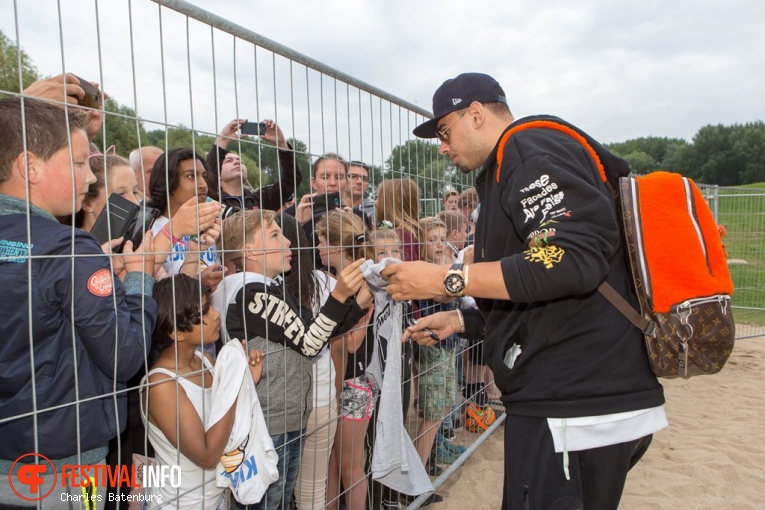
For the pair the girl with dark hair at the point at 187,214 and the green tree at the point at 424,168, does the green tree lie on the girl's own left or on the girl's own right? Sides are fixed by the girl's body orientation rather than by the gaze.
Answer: on the girl's own left

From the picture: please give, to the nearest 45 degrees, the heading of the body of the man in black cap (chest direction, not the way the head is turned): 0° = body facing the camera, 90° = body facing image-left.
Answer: approximately 90°

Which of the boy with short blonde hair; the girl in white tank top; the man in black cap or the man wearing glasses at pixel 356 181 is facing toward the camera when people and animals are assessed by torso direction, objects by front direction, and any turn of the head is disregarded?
the man wearing glasses

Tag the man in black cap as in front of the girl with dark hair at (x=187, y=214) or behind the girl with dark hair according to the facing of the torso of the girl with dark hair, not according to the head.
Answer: in front

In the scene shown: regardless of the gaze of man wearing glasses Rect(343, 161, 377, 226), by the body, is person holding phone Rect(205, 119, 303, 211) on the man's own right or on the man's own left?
on the man's own right

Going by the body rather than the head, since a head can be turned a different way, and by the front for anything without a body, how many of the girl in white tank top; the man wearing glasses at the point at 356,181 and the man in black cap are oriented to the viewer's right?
1

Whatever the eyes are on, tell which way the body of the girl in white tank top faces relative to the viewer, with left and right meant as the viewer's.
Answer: facing to the right of the viewer

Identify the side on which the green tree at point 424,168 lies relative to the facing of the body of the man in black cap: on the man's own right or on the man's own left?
on the man's own right

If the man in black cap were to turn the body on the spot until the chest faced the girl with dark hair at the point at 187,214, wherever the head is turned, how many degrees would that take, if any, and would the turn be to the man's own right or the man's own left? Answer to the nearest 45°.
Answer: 0° — they already face them

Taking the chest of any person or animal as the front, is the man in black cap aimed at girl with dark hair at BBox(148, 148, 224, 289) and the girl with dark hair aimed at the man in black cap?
yes

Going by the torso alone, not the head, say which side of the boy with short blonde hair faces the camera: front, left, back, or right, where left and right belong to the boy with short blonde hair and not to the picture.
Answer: right

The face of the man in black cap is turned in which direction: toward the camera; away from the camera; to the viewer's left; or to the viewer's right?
to the viewer's left
